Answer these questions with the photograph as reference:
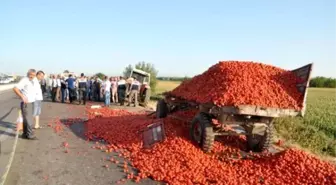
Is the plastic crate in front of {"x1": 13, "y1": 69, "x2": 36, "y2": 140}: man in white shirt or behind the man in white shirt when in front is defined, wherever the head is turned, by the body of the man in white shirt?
in front

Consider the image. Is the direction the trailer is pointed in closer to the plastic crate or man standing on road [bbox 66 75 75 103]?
the man standing on road

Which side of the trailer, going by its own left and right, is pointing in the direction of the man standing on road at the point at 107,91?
front

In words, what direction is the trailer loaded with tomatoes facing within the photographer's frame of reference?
facing away from the viewer and to the left of the viewer

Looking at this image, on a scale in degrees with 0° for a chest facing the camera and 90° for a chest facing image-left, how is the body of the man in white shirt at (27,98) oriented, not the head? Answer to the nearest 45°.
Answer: approximately 315°

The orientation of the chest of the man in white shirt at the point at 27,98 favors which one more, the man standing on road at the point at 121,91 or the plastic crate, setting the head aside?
the plastic crate
